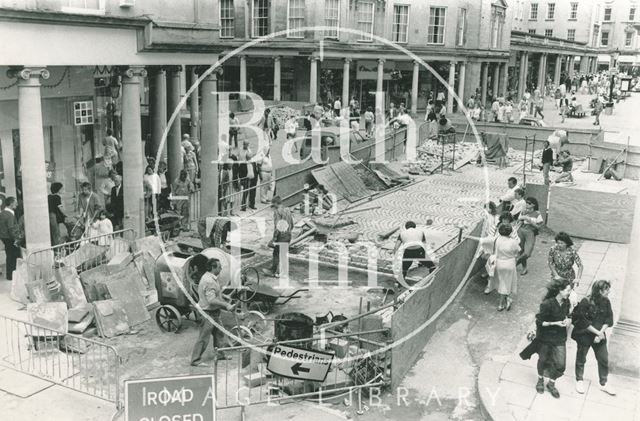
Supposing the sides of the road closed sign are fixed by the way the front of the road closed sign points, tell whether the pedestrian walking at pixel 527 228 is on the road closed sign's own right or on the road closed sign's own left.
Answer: on the road closed sign's own left

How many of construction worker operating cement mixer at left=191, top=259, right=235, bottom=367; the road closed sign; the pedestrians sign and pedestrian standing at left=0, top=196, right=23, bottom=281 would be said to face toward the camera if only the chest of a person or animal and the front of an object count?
2

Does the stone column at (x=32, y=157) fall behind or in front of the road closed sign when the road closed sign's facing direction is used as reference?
behind

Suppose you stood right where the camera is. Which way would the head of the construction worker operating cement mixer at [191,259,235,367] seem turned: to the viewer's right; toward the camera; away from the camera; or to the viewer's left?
to the viewer's right

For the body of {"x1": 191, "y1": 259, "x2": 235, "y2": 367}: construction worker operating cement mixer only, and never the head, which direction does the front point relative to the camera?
to the viewer's right

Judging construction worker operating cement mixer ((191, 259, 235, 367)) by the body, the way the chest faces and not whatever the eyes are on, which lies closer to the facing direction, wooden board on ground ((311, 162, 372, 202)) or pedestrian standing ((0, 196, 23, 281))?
the wooden board on ground

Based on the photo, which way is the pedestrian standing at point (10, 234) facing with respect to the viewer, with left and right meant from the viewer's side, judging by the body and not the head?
facing to the right of the viewer

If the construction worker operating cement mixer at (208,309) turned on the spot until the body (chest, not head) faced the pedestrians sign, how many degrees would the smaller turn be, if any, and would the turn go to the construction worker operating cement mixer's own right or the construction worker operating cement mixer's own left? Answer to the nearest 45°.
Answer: approximately 45° to the construction worker operating cement mixer's own right

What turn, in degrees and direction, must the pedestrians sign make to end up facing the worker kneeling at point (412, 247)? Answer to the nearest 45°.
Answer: approximately 135° to its left

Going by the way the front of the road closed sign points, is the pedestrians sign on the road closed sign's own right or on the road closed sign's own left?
on the road closed sign's own left

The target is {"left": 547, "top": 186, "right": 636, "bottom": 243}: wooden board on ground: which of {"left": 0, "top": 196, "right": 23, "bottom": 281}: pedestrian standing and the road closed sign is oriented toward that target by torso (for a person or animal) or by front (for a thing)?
the pedestrian standing
